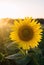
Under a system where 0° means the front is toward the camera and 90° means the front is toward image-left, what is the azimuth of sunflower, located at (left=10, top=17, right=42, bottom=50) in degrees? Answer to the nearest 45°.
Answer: approximately 0°
